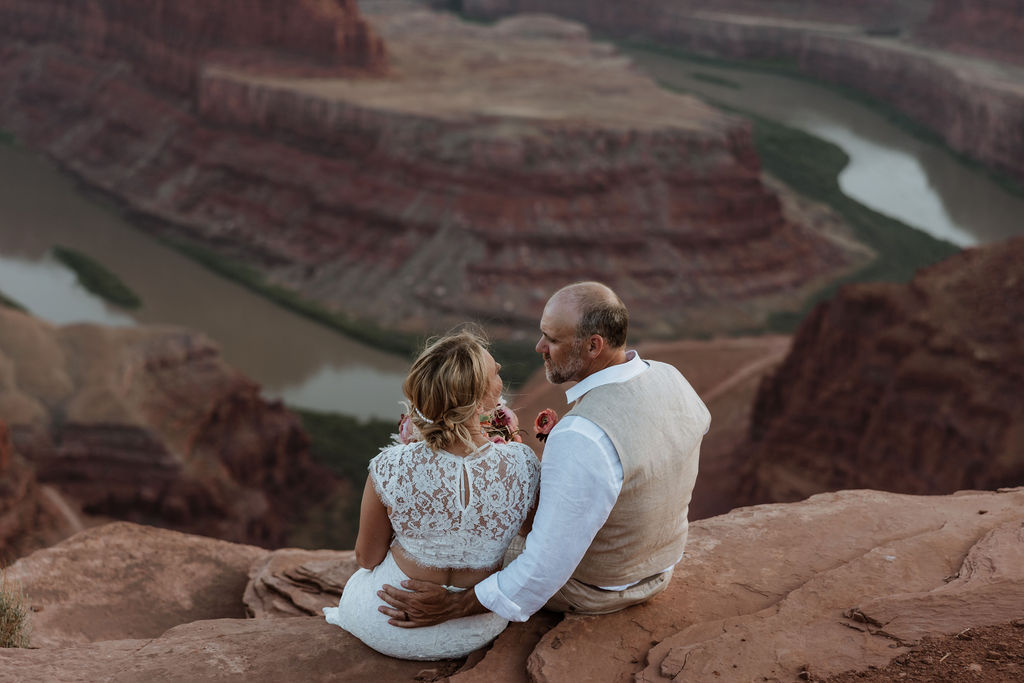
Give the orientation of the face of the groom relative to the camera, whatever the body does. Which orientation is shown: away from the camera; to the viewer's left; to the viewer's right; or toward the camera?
to the viewer's left

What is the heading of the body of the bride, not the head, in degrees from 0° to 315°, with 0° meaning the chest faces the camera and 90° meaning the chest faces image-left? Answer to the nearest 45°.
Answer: approximately 180°

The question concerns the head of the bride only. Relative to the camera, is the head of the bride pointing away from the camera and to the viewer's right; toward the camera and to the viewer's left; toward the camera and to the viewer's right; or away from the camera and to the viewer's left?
away from the camera and to the viewer's right

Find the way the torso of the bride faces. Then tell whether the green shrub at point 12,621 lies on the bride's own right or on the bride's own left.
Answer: on the bride's own left

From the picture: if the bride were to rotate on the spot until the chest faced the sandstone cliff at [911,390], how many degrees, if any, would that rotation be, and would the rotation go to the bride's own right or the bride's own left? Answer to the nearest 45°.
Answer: approximately 45° to the bride's own right

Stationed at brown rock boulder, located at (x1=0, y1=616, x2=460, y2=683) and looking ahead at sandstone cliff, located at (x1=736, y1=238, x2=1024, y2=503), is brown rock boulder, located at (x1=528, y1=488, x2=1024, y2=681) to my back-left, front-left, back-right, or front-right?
front-right

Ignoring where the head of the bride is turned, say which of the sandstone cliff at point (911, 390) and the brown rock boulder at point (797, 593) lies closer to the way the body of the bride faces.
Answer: the sandstone cliff
